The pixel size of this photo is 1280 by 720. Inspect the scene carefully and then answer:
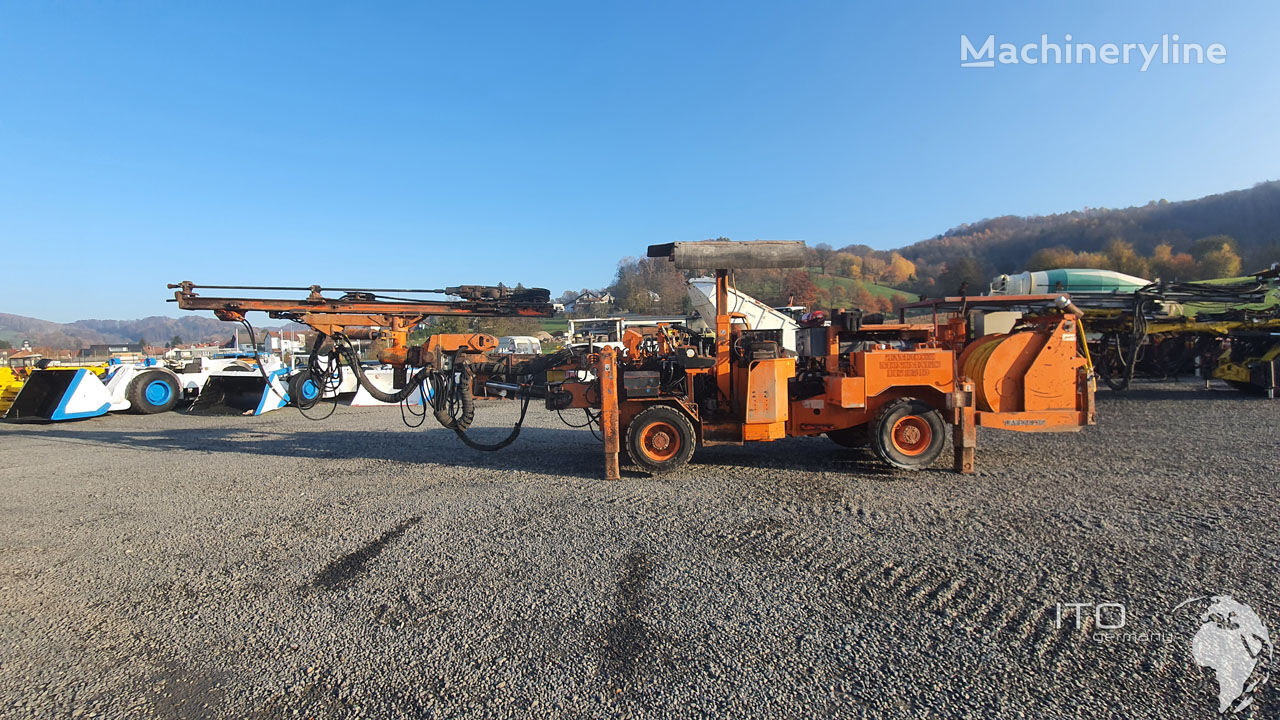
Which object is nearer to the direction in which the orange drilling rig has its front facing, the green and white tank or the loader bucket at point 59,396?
the loader bucket

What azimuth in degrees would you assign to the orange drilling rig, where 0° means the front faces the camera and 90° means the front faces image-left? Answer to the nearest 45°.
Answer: approximately 90°

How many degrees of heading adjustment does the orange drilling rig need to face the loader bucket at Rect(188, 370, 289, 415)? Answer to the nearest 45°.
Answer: approximately 45° to its right

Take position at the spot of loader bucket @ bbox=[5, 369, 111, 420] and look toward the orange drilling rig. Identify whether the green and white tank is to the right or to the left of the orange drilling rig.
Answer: left

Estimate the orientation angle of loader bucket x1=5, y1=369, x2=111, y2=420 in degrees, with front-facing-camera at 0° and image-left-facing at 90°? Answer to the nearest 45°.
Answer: approximately 45°

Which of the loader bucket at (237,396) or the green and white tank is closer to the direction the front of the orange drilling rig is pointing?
the loader bucket

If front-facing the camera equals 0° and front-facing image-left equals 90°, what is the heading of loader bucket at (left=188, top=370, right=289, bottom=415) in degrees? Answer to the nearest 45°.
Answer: approximately 45°
